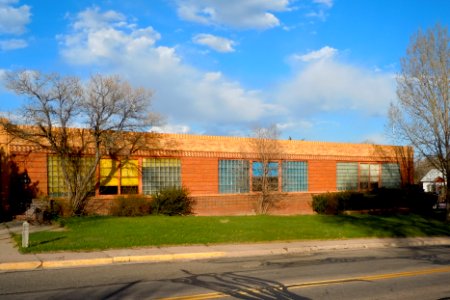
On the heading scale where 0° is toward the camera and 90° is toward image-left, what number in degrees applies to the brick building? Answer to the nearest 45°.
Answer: approximately 0°
